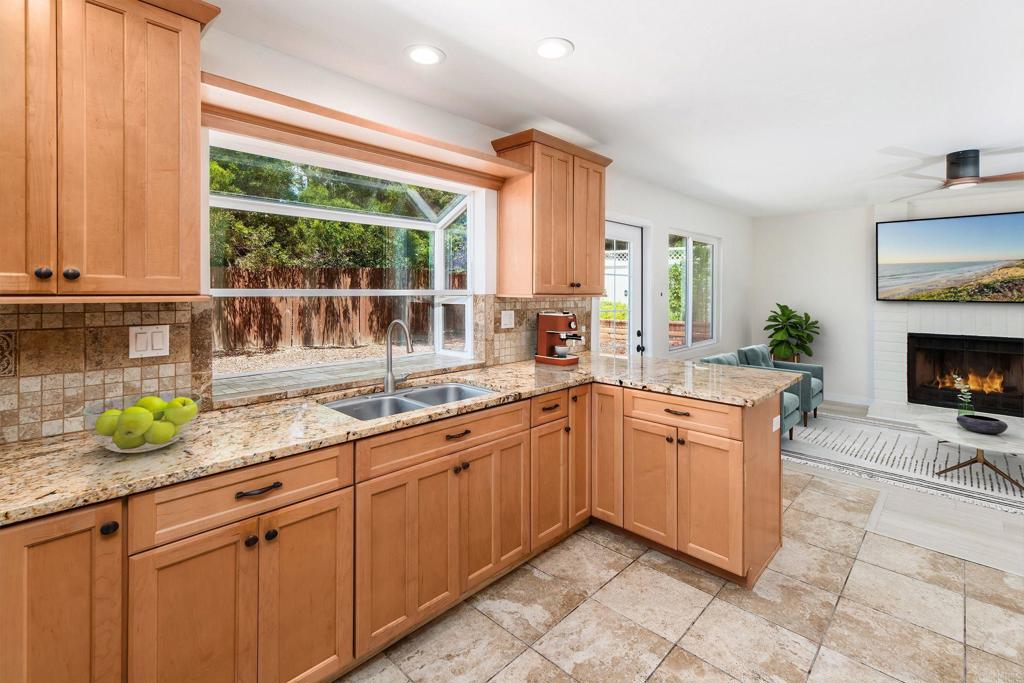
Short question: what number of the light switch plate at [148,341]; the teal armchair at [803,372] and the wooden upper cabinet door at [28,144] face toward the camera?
2

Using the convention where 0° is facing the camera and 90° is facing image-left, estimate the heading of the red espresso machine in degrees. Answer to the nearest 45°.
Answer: approximately 315°

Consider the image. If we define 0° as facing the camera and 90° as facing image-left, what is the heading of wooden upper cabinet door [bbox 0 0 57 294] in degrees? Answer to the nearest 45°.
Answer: approximately 0°

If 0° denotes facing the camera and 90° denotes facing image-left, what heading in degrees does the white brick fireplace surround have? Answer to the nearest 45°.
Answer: approximately 0°

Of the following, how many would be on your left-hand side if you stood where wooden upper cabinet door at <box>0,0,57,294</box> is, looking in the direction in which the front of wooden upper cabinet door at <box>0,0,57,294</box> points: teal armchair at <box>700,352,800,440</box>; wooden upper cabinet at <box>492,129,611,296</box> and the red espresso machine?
3

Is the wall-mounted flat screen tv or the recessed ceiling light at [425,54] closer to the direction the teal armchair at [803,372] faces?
the wall-mounted flat screen tv

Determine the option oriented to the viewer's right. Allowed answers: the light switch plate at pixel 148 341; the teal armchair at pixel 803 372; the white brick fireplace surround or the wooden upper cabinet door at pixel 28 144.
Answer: the teal armchair

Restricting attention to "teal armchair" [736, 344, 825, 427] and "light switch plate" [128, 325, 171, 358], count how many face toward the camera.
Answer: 1

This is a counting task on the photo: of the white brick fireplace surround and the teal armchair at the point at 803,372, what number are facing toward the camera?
1

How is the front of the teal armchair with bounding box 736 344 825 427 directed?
to the viewer's right

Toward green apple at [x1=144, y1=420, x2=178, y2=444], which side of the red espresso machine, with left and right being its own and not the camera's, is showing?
right

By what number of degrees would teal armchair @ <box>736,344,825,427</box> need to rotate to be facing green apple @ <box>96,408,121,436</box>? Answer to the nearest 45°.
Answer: approximately 90° to its right

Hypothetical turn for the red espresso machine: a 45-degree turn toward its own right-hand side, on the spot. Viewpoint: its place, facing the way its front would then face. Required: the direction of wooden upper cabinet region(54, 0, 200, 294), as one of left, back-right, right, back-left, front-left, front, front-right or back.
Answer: front-right
